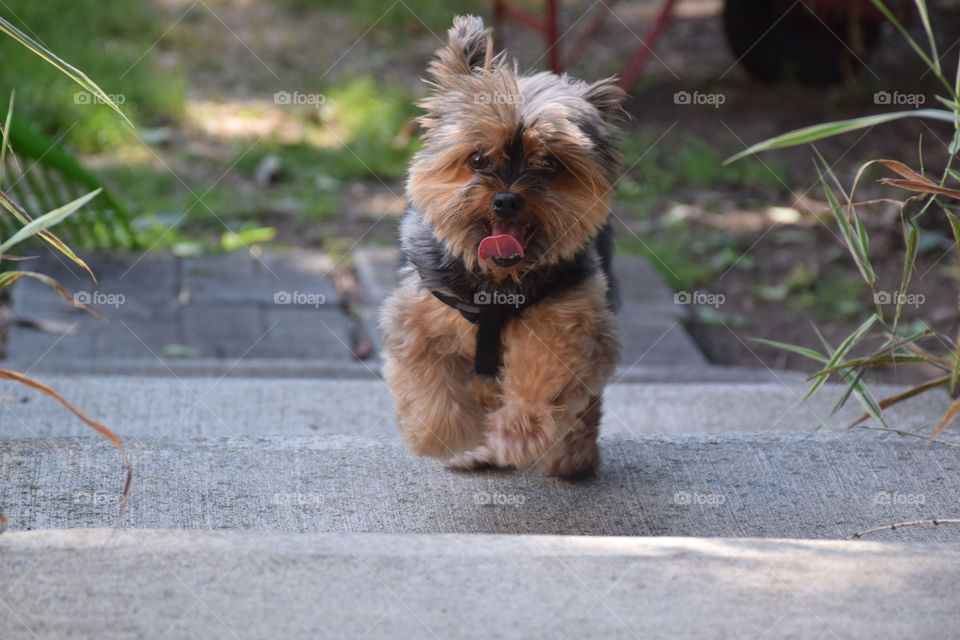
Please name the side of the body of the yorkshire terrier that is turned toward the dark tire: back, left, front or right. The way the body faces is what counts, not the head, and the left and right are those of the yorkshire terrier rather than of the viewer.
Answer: back

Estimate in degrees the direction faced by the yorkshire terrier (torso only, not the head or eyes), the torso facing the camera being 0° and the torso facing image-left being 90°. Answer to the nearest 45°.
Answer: approximately 0°
